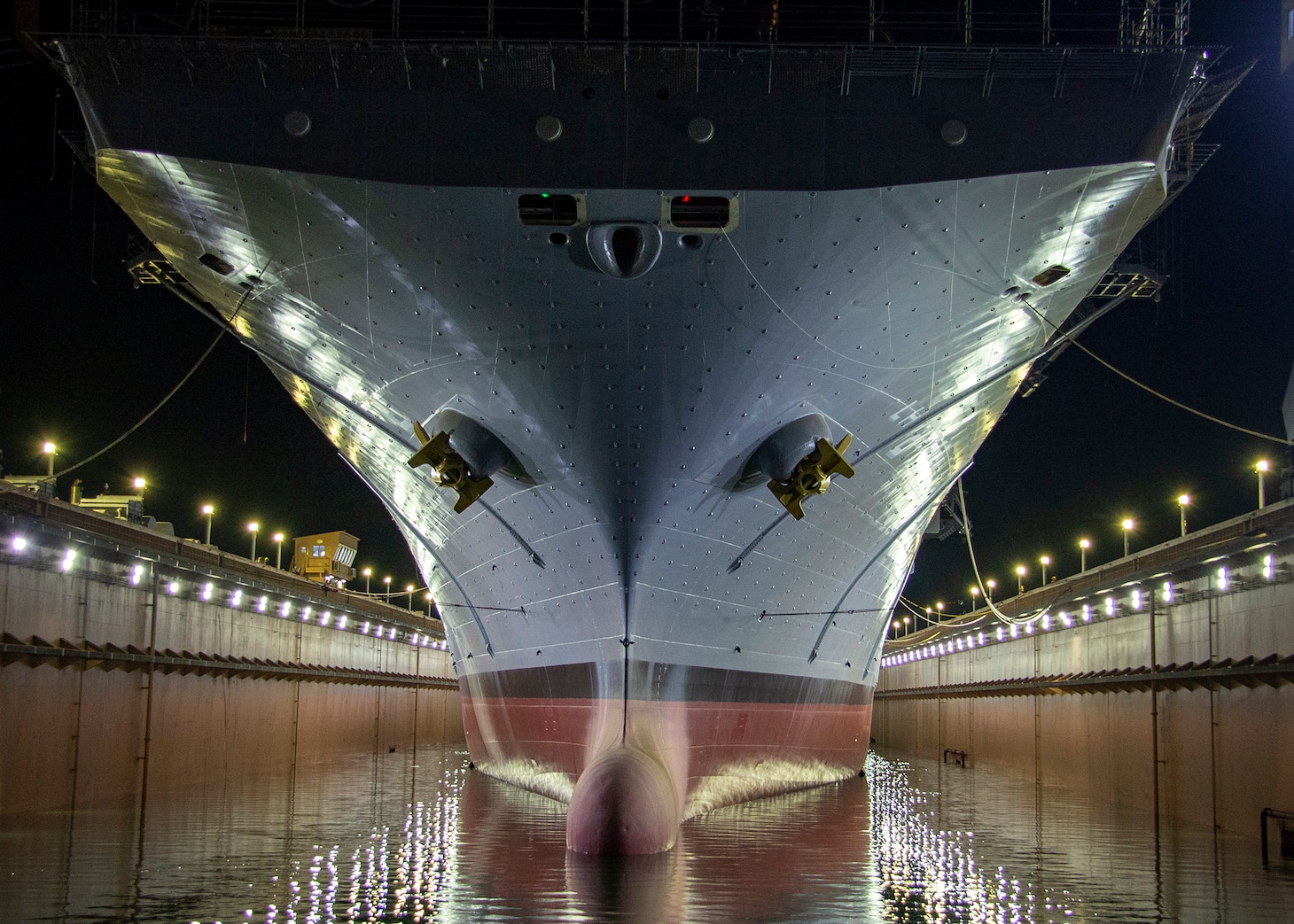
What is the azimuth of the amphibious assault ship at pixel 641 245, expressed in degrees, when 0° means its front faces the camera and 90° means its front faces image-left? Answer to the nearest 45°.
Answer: approximately 0°
